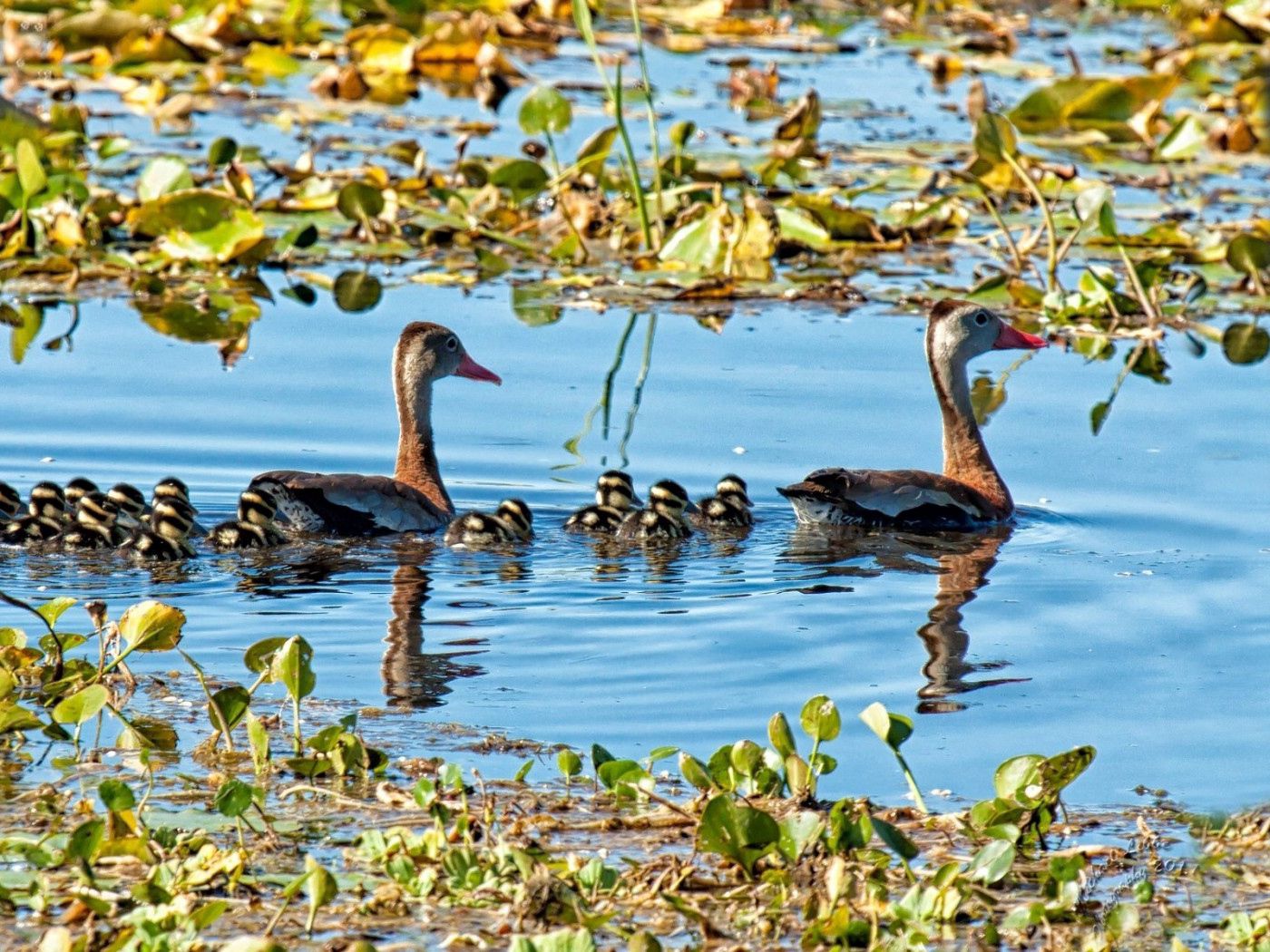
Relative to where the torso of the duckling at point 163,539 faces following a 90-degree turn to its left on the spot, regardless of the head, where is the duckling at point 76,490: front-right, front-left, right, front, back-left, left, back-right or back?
front-left

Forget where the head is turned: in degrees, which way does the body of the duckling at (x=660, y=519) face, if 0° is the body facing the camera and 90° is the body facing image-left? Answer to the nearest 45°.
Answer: approximately 270°

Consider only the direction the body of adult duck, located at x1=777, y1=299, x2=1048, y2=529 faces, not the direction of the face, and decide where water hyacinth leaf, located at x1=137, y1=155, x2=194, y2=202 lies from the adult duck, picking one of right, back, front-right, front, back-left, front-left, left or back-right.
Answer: back-left

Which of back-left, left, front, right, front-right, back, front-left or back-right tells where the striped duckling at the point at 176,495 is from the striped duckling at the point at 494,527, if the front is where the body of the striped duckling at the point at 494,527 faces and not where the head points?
back

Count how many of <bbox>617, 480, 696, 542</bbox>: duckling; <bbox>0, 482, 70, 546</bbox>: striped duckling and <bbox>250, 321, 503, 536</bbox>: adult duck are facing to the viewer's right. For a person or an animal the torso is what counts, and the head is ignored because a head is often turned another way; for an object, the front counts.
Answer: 3

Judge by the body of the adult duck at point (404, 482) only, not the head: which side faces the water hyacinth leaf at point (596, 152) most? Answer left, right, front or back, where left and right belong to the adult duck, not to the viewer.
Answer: left

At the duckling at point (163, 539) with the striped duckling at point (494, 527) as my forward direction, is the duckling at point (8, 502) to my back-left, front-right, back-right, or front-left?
back-left

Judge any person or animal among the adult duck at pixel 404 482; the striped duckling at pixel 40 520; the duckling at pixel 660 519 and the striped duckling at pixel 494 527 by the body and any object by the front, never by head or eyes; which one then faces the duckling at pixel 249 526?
the striped duckling at pixel 40 520

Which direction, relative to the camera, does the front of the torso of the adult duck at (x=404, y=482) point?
to the viewer's right

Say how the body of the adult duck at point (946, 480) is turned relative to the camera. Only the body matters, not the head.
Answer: to the viewer's right
